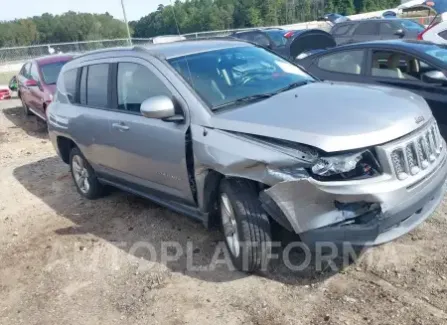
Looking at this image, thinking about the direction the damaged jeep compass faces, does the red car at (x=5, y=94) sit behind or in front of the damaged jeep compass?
behind

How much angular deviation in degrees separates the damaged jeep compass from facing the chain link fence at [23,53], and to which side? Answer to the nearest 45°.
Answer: approximately 180°

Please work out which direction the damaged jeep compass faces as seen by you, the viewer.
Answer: facing the viewer and to the right of the viewer

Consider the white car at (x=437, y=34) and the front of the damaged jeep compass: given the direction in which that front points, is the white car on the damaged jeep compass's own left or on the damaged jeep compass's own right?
on the damaged jeep compass's own left
